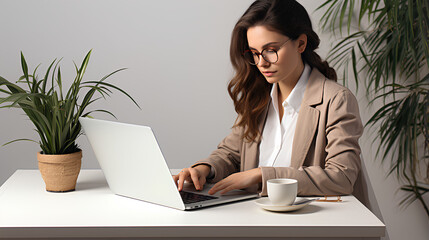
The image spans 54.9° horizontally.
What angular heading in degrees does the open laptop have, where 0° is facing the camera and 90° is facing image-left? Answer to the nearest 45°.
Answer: approximately 225°

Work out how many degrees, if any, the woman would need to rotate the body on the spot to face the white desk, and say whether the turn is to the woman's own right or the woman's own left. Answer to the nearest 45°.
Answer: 0° — they already face it

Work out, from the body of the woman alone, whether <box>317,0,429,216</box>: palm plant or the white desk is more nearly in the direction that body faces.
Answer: the white desk

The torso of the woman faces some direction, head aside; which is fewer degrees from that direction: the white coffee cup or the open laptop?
the open laptop

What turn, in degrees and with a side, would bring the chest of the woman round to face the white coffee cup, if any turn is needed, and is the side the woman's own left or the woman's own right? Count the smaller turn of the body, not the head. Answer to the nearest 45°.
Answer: approximately 45° to the woman's own left

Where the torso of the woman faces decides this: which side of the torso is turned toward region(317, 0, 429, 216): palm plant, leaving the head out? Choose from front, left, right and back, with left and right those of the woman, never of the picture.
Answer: back

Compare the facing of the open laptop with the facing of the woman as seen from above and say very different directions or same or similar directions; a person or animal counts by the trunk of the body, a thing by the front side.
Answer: very different directions

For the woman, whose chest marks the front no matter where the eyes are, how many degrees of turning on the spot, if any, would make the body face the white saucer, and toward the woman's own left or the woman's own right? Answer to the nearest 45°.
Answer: approximately 45° to the woman's own left

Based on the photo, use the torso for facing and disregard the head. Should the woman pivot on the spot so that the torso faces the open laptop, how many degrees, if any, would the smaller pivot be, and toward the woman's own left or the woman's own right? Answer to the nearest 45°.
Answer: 0° — they already face it

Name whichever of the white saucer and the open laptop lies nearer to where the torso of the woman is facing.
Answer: the open laptop
